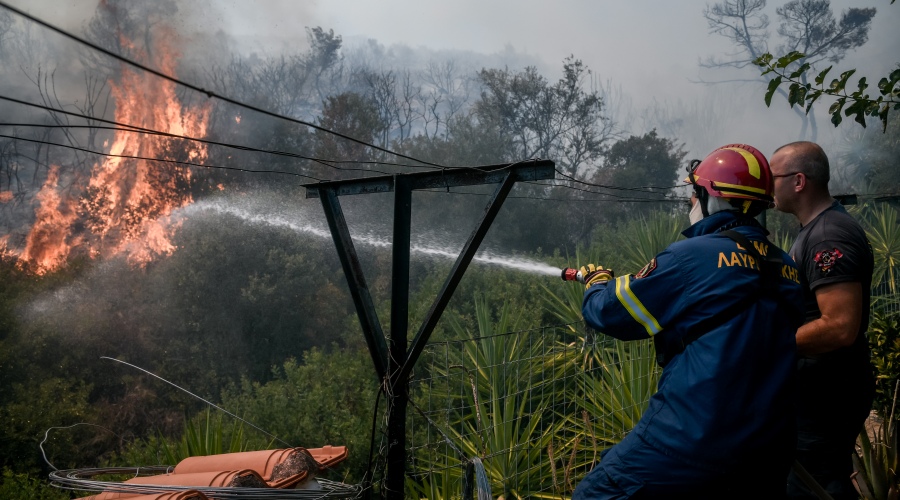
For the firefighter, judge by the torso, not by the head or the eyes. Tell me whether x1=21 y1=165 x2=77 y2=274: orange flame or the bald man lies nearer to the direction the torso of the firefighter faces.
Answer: the orange flame

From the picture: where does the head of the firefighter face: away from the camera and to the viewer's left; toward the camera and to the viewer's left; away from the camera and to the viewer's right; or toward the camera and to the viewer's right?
away from the camera and to the viewer's left

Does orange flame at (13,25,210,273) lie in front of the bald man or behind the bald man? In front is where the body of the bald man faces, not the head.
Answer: in front

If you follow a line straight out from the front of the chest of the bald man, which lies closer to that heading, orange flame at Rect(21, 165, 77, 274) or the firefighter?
the orange flame

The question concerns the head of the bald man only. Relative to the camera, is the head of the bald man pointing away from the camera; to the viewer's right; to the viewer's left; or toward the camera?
to the viewer's left

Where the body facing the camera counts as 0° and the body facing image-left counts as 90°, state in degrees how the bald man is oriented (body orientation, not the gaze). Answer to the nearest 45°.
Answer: approximately 90°

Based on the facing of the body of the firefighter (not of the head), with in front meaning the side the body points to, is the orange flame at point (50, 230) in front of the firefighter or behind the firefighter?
in front

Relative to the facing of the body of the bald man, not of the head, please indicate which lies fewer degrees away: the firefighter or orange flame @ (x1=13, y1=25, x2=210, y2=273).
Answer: the orange flame

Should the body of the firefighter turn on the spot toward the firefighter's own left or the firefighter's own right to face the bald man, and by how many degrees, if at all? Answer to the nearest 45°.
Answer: approximately 90° to the firefighter's own right

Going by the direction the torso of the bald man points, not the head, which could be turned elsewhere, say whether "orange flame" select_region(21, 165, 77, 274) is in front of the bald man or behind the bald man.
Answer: in front

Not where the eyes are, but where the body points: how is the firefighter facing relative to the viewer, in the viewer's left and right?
facing away from the viewer and to the left of the viewer
